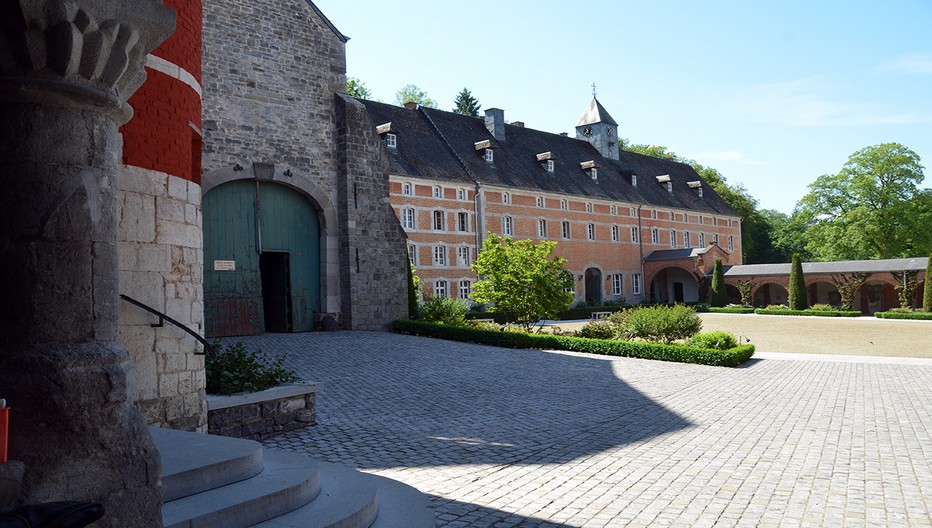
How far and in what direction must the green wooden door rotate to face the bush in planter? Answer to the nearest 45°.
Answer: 0° — it already faces it

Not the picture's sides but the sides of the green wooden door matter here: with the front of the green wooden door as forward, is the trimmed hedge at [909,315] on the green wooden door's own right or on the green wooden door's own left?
on the green wooden door's own left

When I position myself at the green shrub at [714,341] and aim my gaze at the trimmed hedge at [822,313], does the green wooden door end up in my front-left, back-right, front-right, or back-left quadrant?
back-left

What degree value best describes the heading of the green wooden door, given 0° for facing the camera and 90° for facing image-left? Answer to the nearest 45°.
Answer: approximately 0°

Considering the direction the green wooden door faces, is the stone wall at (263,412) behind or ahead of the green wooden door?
ahead

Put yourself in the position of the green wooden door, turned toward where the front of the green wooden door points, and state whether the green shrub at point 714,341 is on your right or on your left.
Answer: on your left

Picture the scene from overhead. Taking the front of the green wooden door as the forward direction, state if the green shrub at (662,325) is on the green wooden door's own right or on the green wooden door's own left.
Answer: on the green wooden door's own left

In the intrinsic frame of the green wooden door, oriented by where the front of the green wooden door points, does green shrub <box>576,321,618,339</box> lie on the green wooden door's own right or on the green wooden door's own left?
on the green wooden door's own left

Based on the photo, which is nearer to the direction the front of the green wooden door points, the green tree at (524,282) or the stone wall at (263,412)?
the stone wall

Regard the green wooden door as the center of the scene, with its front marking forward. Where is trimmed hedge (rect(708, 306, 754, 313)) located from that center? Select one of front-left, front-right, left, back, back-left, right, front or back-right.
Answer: back-left
